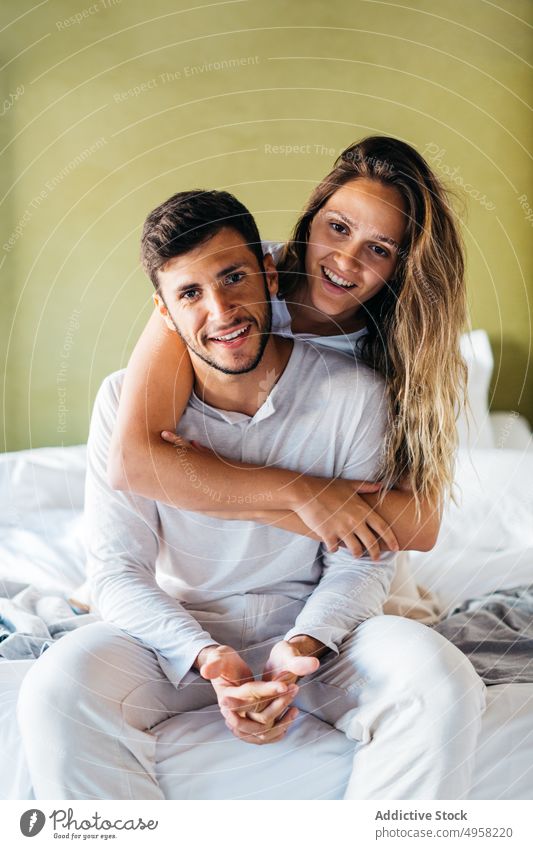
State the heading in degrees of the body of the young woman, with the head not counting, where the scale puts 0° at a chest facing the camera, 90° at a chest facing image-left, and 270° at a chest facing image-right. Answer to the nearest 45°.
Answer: approximately 0°

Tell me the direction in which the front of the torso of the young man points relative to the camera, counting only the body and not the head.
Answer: toward the camera

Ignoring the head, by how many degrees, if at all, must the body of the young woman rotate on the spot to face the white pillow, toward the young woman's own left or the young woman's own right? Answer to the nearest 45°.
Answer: approximately 135° to the young woman's own left

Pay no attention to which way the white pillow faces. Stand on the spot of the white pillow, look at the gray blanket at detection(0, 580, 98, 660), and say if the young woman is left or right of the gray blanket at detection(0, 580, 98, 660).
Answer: left

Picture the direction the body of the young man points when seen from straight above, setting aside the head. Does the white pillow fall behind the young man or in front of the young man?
behind
